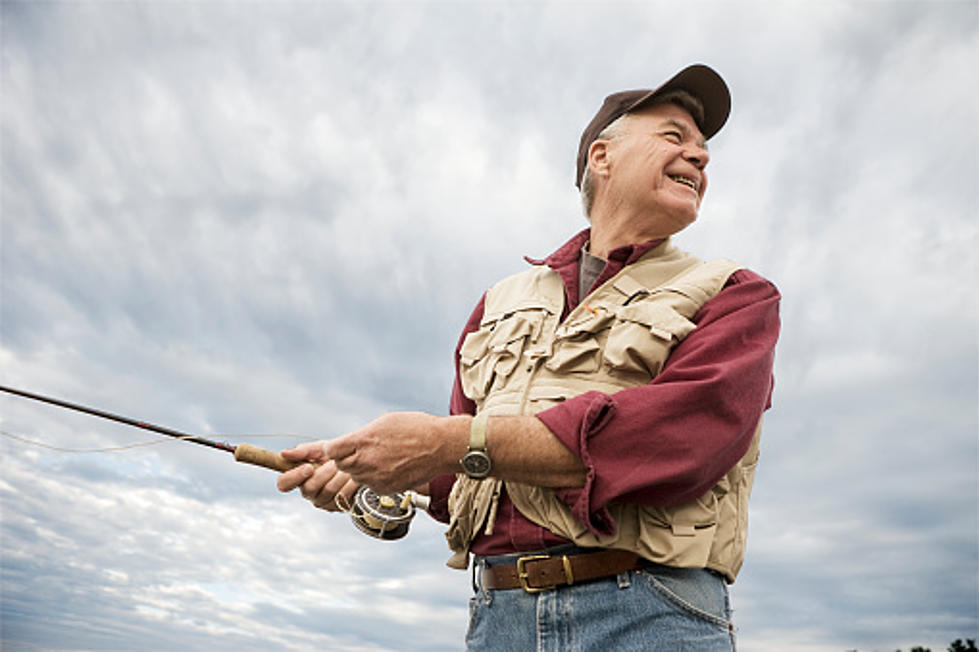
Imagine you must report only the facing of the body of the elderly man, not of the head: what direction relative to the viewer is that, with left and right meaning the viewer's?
facing the viewer and to the left of the viewer
